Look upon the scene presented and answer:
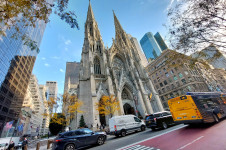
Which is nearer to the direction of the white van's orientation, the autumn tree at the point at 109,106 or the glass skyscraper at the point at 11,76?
the autumn tree

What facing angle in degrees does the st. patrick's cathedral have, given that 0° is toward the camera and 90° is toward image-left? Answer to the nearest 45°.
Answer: approximately 315°

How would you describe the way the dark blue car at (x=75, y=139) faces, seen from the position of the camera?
facing away from the viewer and to the right of the viewer

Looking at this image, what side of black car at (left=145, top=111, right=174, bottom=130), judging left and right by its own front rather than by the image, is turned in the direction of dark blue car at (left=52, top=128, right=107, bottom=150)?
back

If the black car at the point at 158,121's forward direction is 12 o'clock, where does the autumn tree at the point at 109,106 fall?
The autumn tree is roughly at 9 o'clock from the black car.

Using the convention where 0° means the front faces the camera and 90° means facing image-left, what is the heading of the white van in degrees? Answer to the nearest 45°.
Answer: approximately 225°

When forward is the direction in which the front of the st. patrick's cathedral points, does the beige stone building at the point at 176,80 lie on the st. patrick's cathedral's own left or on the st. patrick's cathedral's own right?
on the st. patrick's cathedral's own left

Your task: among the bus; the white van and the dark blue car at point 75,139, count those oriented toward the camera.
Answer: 0

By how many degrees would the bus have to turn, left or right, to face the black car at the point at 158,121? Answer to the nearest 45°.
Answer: approximately 135° to its left

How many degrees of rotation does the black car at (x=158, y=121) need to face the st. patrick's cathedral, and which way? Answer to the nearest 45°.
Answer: approximately 90° to its left

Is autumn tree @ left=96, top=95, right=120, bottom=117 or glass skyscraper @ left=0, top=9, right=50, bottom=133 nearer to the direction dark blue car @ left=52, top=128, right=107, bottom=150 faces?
the autumn tree

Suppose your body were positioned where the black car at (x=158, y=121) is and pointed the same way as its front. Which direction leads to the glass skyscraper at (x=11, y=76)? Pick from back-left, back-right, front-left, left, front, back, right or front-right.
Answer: back-left

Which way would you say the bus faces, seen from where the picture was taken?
facing away from the viewer and to the right of the viewer

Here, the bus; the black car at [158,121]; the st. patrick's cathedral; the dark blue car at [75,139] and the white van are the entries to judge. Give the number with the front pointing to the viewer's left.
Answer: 0

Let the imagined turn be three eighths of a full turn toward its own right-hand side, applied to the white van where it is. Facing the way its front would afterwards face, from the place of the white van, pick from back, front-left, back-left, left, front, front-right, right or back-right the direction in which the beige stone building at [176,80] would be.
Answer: back-left

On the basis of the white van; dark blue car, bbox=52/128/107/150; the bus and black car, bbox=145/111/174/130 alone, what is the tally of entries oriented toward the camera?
0

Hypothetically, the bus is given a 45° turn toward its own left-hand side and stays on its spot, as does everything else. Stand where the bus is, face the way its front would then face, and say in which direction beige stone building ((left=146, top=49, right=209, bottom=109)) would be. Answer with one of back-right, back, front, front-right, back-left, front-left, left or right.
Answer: front

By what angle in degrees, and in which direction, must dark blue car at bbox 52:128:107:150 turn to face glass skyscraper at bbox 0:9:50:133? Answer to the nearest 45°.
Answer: approximately 90° to its left

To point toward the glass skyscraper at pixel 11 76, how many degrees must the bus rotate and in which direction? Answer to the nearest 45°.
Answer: approximately 135° to its left
